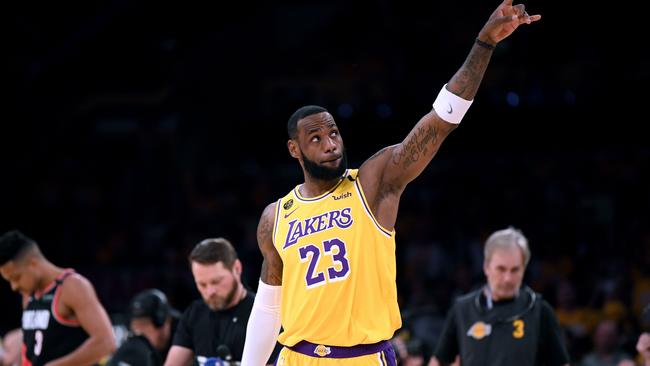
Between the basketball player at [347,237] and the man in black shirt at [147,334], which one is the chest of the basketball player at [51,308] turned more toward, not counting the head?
the basketball player

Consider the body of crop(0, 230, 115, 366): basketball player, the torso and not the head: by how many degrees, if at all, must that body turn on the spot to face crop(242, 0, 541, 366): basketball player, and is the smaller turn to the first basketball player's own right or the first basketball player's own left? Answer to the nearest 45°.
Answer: approximately 90° to the first basketball player's own left

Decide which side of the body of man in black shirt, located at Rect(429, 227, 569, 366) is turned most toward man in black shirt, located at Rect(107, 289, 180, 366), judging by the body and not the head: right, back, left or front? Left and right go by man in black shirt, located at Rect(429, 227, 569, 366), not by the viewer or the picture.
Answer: right

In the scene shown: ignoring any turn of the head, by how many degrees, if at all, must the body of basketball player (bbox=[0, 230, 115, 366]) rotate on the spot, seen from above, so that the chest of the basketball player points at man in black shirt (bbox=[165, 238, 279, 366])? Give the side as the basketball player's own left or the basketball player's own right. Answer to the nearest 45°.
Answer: approximately 90° to the basketball player's own left

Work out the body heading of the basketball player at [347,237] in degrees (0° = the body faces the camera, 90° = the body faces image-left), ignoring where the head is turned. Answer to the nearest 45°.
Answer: approximately 0°

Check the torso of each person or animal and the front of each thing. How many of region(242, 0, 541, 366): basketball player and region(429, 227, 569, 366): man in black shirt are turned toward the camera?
2

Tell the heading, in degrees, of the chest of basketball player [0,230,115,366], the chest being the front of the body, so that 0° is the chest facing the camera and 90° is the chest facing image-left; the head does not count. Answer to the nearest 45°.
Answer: approximately 45°

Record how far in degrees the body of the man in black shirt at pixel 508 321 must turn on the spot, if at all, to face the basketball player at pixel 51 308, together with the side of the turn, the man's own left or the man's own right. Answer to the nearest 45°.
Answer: approximately 90° to the man's own right

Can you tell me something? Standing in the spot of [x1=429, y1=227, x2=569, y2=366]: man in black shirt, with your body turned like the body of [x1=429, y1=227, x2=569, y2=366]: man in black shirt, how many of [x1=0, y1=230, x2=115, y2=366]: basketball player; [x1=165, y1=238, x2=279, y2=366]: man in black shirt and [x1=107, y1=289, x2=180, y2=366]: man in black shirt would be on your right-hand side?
3

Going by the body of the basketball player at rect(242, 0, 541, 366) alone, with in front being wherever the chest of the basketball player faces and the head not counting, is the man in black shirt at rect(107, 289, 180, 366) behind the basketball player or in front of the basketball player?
behind
